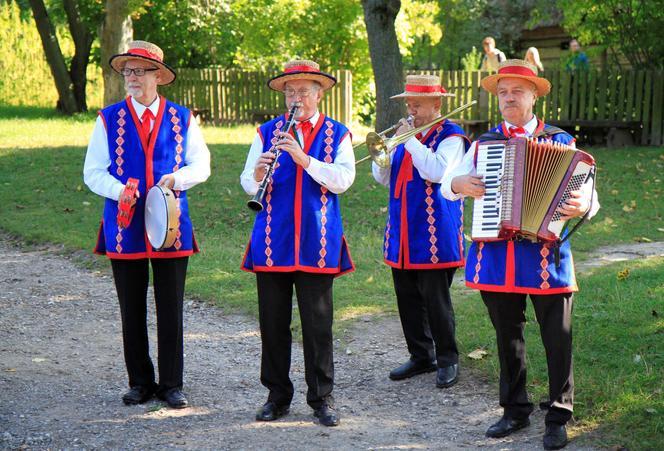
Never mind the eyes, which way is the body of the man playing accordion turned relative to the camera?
toward the camera

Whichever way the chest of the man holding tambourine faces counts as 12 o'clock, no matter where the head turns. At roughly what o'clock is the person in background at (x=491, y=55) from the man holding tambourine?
The person in background is roughly at 7 o'clock from the man holding tambourine.

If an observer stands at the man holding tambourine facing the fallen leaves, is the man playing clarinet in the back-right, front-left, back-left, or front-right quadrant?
front-right

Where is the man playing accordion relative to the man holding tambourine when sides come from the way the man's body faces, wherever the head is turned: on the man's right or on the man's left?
on the man's left

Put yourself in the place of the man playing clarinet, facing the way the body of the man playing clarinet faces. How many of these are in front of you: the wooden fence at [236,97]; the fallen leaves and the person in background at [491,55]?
0

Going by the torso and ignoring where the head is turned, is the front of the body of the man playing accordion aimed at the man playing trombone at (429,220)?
no

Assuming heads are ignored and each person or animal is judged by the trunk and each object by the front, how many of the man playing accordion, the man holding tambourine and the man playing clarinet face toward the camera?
3

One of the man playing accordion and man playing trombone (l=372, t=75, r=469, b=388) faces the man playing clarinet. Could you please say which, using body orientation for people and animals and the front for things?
the man playing trombone

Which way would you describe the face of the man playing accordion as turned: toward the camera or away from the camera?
toward the camera

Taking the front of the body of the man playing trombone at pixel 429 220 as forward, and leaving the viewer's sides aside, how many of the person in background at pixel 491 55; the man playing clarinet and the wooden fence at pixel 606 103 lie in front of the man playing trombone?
1

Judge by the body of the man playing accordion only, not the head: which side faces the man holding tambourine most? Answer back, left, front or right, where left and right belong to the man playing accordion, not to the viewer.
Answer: right

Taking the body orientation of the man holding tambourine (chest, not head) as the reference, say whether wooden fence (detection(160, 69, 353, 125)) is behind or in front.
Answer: behind

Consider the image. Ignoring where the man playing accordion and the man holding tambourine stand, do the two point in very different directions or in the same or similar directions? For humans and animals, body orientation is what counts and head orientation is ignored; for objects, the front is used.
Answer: same or similar directions

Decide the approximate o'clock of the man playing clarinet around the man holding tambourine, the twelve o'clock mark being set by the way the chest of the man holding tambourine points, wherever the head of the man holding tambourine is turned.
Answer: The man playing clarinet is roughly at 10 o'clock from the man holding tambourine.

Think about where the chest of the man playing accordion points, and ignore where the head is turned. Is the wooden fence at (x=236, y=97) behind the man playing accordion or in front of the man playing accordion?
behind

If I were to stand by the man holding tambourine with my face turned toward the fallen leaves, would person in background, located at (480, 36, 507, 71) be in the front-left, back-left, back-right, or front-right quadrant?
front-left

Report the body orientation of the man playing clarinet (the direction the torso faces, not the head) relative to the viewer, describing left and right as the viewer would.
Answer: facing the viewer

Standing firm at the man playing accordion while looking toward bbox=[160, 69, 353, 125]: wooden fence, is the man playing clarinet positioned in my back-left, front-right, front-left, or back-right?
front-left

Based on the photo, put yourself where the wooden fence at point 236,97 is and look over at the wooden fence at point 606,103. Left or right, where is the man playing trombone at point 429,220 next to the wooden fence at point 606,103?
right
